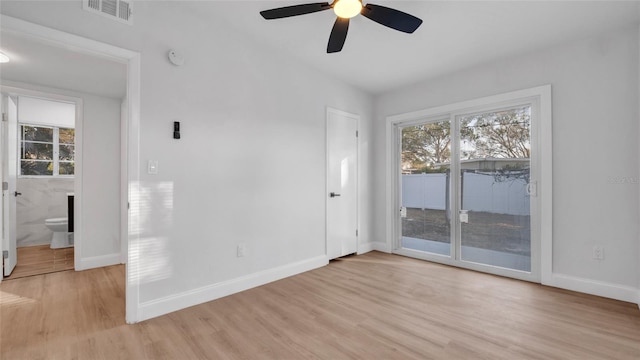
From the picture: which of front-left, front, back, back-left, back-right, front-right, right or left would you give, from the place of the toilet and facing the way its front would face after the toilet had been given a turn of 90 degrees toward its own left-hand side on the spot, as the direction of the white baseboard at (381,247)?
front-left

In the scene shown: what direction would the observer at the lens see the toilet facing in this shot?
facing to the left of the viewer

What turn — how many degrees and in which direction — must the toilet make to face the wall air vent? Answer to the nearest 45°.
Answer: approximately 90° to its left

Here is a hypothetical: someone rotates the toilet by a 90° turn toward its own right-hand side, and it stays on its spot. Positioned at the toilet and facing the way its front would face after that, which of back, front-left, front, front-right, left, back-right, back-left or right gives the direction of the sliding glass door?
back-right

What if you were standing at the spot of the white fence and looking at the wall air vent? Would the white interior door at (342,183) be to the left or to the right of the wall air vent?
right

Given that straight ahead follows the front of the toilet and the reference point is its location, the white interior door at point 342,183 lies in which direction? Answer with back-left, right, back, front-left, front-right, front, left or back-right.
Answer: back-left

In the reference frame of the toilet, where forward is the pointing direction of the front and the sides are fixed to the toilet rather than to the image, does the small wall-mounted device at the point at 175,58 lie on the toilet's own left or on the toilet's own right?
on the toilet's own left

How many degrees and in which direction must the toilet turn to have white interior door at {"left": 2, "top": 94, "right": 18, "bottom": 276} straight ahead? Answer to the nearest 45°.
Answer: approximately 90° to its left
